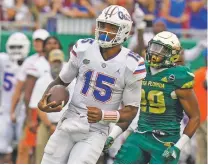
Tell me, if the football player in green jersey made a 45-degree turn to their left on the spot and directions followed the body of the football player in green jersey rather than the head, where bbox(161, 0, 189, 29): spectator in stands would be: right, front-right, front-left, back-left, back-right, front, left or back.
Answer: back

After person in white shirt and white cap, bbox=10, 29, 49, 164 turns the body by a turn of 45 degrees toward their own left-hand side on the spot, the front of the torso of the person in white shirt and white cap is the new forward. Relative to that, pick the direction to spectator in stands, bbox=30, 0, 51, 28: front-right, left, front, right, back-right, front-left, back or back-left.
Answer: left

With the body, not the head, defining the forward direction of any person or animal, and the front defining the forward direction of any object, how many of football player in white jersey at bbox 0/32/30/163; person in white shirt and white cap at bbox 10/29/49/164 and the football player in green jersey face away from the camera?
0

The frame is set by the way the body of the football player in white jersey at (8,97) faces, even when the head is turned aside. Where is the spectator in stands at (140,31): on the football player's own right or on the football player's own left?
on the football player's own left

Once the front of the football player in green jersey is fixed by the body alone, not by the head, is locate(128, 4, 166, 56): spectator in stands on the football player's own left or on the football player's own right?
on the football player's own right

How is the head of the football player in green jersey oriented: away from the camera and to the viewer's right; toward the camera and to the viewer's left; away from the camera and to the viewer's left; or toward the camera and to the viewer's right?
toward the camera and to the viewer's left

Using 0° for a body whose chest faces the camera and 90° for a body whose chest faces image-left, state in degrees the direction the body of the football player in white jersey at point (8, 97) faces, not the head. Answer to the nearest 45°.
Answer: approximately 0°

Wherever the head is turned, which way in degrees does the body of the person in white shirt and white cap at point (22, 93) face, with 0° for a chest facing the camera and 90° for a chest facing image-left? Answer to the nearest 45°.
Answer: approximately 315°

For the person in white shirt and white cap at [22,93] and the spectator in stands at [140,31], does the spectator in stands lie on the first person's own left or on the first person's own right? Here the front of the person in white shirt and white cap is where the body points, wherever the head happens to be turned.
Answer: on the first person's own left
